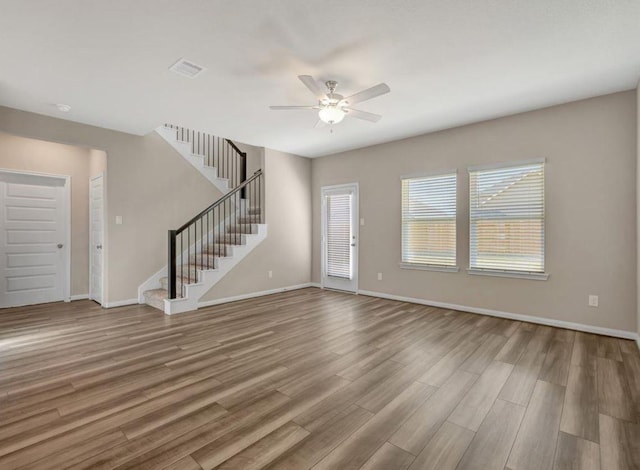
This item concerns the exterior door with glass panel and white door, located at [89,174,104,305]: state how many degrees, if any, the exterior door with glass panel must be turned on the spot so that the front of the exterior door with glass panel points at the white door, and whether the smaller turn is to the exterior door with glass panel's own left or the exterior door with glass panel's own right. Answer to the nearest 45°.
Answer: approximately 45° to the exterior door with glass panel's own right

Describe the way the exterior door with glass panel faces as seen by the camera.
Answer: facing the viewer and to the left of the viewer

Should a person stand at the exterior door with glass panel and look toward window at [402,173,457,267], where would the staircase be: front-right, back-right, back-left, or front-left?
back-right

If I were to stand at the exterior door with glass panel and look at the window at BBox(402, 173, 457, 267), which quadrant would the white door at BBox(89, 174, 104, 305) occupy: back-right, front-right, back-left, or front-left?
back-right

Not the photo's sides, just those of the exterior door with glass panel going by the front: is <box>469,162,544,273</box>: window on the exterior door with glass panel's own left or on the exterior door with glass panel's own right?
on the exterior door with glass panel's own left

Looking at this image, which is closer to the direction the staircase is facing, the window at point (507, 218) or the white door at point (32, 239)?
the white door

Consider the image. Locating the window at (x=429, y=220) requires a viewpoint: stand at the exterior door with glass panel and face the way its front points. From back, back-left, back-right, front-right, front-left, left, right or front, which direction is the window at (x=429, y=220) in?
left

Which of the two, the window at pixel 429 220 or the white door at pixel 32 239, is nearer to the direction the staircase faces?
the white door

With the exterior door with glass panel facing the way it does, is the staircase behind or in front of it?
in front

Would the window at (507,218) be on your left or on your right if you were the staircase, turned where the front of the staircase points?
on your left

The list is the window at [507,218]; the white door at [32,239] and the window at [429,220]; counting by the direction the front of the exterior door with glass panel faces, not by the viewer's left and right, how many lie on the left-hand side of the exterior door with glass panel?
2

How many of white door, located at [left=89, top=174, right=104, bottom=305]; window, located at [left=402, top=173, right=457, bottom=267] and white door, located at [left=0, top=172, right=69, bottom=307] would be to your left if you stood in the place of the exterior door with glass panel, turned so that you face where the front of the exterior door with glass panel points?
1

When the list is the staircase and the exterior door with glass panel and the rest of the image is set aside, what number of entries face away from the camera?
0
